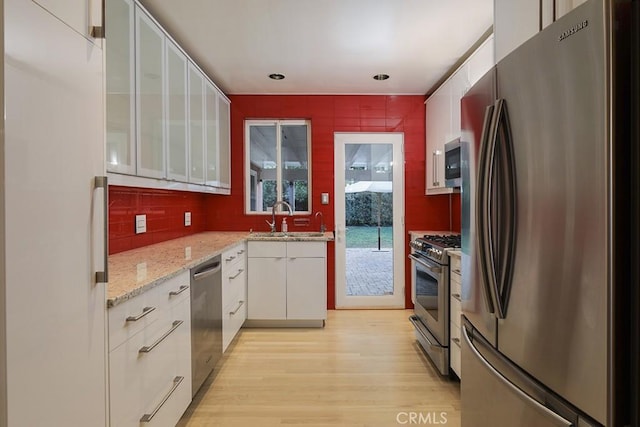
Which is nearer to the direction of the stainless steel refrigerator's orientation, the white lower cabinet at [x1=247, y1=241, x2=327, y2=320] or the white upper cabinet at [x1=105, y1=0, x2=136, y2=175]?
the white upper cabinet

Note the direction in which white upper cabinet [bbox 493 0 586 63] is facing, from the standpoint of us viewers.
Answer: facing the viewer and to the left of the viewer

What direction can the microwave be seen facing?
to the viewer's left

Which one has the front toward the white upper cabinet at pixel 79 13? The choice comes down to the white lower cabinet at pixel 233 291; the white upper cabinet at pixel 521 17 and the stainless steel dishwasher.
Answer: the white upper cabinet at pixel 521 17

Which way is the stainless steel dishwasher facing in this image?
to the viewer's right

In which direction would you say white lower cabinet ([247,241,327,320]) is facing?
toward the camera

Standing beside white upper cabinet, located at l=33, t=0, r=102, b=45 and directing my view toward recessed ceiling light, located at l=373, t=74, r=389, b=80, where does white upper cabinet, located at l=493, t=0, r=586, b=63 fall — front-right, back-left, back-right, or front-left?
front-right

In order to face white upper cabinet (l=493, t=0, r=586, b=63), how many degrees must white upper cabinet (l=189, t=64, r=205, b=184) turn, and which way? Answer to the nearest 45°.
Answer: approximately 45° to its right

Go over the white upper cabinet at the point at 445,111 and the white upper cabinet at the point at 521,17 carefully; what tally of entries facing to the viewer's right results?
0

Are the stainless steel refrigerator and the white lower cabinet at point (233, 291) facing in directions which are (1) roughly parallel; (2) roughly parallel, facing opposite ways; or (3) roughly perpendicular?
roughly parallel, facing opposite ways

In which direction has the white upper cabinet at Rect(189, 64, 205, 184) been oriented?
to the viewer's right

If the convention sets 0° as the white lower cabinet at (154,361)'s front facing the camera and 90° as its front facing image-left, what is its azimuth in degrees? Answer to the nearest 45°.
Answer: approximately 315°

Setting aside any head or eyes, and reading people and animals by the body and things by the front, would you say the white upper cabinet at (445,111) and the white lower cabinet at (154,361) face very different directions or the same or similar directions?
very different directions

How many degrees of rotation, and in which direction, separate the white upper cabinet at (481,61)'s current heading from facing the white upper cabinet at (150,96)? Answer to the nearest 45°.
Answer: approximately 45° to its left

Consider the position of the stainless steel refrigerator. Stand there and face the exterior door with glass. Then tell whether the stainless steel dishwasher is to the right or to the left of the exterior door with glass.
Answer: left

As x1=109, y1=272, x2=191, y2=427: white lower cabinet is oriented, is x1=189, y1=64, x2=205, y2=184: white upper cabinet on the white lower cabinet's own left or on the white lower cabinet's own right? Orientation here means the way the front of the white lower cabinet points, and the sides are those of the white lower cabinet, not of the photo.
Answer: on the white lower cabinet's own left

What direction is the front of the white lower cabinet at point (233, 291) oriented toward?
to the viewer's right

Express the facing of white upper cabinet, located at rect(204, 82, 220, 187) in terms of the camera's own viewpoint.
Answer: facing to the right of the viewer
